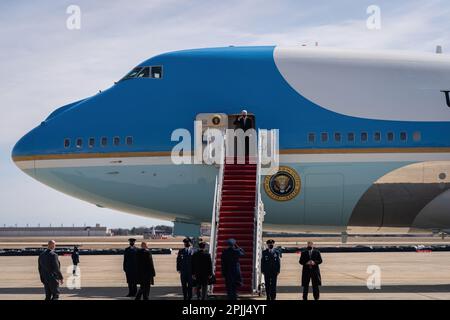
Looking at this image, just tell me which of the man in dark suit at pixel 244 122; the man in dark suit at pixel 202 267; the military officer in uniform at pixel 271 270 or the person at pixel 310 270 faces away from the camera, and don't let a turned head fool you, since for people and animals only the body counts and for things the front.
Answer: the man in dark suit at pixel 202 267

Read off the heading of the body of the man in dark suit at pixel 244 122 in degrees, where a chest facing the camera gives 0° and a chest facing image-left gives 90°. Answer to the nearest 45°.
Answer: approximately 0°

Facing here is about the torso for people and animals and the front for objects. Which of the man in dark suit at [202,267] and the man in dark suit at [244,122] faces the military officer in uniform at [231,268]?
the man in dark suit at [244,122]

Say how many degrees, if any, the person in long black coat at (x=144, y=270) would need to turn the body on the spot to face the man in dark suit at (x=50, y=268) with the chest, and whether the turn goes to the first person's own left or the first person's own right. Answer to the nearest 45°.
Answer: approximately 135° to the first person's own left

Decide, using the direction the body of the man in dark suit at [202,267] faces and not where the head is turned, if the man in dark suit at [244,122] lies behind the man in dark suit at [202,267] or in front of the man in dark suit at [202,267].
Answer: in front

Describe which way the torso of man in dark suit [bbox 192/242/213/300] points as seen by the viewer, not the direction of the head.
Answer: away from the camera

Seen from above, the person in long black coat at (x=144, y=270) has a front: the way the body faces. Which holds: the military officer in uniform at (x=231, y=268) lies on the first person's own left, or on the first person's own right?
on the first person's own right

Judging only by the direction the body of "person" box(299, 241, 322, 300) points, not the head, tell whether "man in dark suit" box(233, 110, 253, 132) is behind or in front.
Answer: behind

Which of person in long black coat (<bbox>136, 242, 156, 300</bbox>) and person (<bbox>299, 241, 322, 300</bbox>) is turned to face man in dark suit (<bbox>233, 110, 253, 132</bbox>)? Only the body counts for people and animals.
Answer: person in long black coat (<bbox>136, 242, 156, 300</bbox>)
